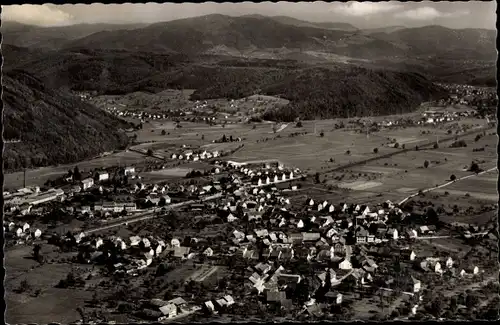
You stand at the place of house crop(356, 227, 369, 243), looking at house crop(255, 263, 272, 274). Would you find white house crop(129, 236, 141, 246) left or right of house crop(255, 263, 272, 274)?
right

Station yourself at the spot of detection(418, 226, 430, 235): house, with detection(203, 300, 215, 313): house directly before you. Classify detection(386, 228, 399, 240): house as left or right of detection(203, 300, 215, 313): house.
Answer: right
